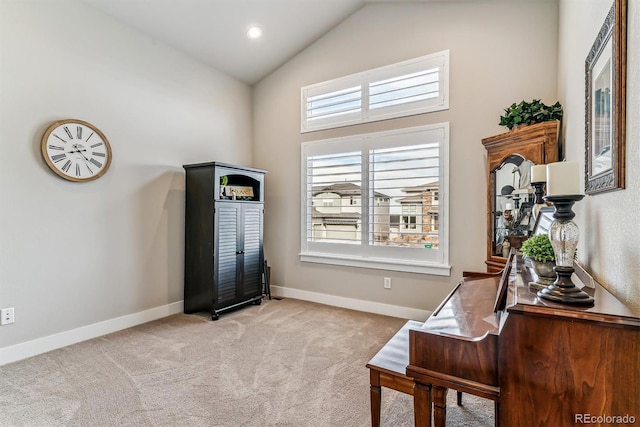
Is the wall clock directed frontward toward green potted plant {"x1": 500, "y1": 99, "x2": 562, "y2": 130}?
yes

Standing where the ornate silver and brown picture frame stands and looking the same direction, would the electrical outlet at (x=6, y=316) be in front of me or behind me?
in front

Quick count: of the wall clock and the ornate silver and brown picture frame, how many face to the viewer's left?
1

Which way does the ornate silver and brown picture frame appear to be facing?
to the viewer's left

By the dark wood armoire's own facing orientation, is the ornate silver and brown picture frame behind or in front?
in front
